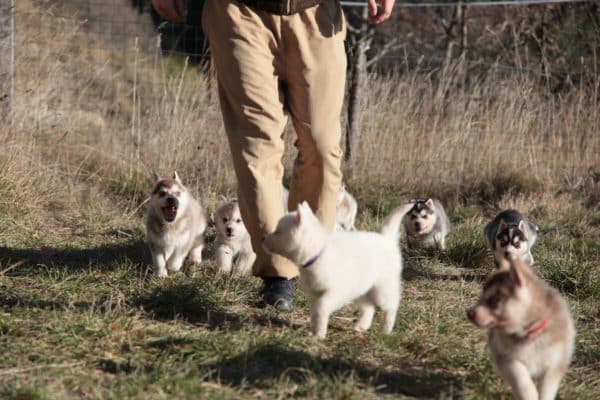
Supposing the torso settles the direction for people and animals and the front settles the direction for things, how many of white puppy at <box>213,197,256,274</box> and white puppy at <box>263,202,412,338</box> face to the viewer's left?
1

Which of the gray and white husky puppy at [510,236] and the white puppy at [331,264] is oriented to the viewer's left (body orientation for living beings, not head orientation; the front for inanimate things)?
the white puppy

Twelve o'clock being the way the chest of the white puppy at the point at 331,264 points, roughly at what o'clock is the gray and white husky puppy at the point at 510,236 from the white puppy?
The gray and white husky puppy is roughly at 4 o'clock from the white puppy.

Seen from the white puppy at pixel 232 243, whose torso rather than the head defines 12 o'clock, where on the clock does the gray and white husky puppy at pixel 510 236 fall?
The gray and white husky puppy is roughly at 9 o'clock from the white puppy.

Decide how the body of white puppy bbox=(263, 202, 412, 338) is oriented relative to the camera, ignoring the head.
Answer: to the viewer's left

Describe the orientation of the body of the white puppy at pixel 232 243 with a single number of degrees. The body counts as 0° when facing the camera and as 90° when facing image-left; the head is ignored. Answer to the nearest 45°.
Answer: approximately 0°

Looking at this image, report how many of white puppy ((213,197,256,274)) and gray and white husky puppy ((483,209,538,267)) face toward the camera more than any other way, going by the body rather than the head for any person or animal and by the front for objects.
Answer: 2

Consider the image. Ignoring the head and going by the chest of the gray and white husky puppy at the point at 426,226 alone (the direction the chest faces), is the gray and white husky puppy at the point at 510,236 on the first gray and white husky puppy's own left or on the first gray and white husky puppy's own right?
on the first gray and white husky puppy's own left

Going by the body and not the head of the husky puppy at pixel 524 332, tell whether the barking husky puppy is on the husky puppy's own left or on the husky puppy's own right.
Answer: on the husky puppy's own right

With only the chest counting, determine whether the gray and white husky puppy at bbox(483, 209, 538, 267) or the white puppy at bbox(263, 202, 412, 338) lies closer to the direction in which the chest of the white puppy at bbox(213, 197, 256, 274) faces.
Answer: the white puppy

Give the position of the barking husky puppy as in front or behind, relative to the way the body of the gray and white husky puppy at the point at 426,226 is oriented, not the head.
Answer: in front

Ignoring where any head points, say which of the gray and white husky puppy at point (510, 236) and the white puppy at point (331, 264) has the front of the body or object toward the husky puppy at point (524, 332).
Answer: the gray and white husky puppy

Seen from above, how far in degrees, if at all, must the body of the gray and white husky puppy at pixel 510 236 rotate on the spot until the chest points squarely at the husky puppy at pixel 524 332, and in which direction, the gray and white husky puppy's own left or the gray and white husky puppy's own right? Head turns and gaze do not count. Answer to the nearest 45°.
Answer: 0° — it already faces it

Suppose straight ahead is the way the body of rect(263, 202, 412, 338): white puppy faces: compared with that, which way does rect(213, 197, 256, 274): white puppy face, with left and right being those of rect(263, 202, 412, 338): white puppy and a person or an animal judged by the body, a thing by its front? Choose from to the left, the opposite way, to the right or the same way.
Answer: to the left

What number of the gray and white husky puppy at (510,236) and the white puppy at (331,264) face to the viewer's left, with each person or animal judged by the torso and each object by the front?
1
